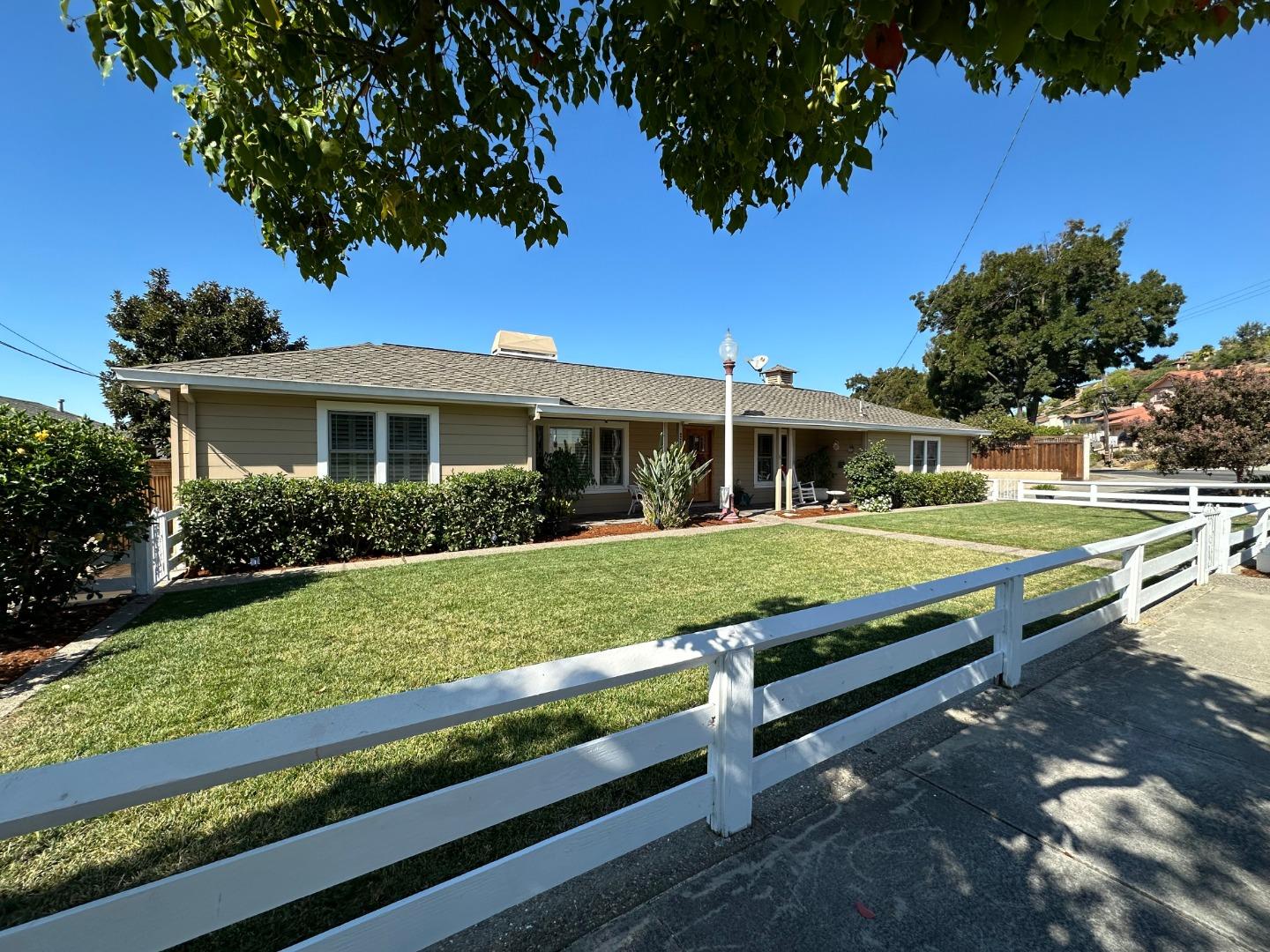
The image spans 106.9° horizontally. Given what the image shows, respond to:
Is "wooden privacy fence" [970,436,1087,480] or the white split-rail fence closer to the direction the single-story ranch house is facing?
the white split-rail fence

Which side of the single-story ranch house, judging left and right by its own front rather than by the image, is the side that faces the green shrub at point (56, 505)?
right

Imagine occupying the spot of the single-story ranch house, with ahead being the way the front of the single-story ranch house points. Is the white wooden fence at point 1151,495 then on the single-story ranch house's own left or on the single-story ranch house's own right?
on the single-story ranch house's own left

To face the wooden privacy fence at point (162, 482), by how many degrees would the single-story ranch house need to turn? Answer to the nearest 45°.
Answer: approximately 135° to its right

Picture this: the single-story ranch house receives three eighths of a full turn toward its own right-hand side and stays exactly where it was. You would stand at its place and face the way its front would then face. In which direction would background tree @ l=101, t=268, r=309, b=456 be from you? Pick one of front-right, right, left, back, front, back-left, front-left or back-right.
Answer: front-right

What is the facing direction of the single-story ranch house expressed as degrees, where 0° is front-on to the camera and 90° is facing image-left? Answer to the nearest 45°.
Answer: approximately 315°

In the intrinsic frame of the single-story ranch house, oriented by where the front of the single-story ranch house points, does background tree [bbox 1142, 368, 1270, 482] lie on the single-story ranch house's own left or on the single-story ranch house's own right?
on the single-story ranch house's own left

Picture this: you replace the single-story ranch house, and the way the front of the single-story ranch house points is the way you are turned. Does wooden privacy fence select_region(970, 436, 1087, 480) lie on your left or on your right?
on your left
